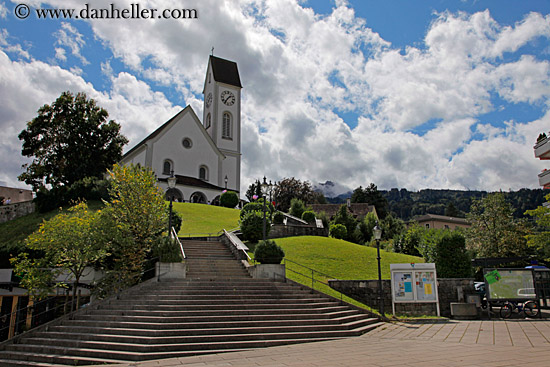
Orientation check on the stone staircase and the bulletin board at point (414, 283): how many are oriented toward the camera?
2

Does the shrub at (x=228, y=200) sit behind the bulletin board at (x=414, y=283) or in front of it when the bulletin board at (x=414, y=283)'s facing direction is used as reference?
behind

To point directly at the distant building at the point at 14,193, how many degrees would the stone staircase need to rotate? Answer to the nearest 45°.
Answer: approximately 135° to its right

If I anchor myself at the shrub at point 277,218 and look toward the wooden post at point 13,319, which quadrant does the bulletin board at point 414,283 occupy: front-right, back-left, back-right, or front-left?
front-left

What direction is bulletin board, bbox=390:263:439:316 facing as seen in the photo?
toward the camera

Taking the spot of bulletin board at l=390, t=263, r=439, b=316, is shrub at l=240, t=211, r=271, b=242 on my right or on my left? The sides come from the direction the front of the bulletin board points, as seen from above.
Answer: on my right

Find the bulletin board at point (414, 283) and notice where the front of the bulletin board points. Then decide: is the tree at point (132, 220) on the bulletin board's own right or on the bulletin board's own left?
on the bulletin board's own right

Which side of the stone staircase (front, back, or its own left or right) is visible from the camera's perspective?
front
